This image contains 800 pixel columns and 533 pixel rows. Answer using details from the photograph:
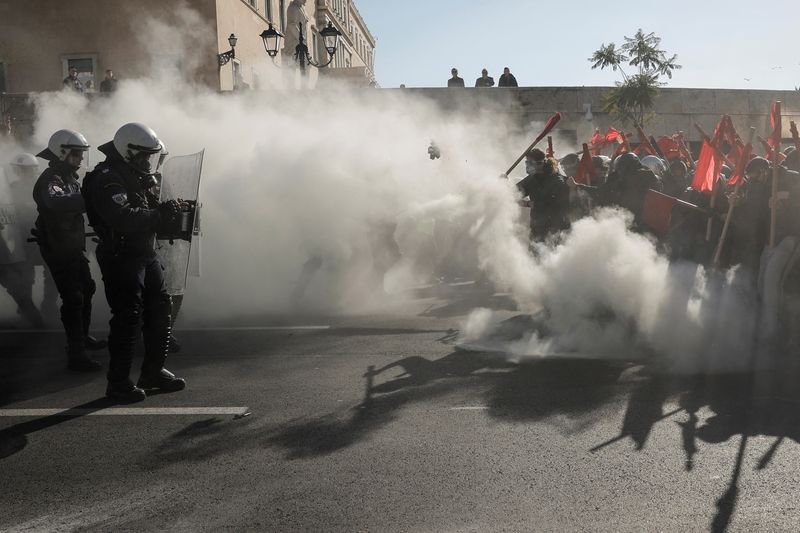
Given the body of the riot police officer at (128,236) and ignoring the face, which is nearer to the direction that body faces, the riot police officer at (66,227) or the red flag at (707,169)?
the red flag

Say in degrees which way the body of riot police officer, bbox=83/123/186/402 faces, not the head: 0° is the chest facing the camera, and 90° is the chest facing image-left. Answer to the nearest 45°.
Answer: approximately 270°

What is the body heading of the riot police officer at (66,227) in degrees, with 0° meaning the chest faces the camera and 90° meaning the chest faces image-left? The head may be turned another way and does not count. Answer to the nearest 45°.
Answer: approximately 270°

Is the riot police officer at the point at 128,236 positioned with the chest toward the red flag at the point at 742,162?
yes

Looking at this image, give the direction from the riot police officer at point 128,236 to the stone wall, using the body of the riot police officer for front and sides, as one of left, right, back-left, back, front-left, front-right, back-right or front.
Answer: front-left

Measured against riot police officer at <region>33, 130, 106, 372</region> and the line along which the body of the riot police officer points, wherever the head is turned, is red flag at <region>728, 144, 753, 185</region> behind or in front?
in front

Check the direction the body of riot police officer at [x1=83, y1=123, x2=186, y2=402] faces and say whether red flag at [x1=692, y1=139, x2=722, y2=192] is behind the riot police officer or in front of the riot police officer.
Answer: in front

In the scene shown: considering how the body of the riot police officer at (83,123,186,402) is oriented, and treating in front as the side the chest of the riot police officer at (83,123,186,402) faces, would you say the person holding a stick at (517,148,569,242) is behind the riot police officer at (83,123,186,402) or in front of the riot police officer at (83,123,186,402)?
in front

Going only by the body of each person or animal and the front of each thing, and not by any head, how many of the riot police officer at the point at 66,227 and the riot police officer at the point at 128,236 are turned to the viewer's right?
2

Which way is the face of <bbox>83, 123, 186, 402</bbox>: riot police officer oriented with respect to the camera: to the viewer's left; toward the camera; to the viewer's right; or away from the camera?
to the viewer's right

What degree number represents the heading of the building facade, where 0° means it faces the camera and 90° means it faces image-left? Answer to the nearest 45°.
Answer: approximately 315°
